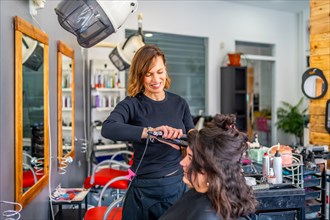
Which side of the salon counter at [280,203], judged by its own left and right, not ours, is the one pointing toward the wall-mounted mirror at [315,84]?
back

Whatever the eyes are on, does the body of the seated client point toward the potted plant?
no

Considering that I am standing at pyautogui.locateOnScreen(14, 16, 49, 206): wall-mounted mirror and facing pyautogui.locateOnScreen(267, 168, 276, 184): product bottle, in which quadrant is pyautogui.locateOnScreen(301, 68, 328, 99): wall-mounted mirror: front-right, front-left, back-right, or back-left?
front-left

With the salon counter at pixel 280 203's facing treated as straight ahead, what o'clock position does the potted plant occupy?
The potted plant is roughly at 6 o'clock from the salon counter.

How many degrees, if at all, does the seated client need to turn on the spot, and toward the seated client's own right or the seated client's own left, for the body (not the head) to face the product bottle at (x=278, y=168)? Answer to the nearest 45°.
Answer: approximately 90° to the seated client's own right

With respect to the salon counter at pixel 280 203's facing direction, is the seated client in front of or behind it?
in front

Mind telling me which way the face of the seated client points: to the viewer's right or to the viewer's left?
to the viewer's left

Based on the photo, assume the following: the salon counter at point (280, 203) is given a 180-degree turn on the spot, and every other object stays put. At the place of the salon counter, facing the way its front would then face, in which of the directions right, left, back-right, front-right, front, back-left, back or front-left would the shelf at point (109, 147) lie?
front-left

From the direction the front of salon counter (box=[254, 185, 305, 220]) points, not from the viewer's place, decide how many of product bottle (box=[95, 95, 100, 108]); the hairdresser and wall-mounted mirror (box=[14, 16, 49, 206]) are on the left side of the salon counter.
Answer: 0

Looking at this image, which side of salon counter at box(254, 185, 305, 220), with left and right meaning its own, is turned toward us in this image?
front

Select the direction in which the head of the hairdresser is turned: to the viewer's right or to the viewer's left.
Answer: to the viewer's right
